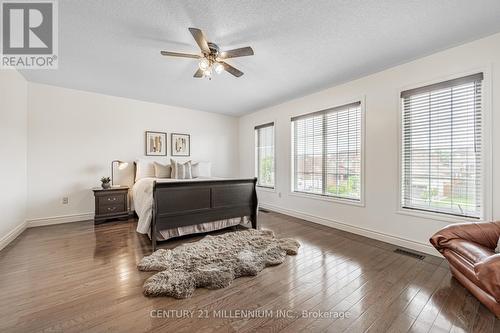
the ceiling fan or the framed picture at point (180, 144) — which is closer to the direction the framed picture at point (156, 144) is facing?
the ceiling fan

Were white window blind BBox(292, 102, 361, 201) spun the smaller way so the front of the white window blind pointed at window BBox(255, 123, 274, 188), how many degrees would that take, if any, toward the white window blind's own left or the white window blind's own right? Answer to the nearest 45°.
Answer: approximately 90° to the white window blind's own right

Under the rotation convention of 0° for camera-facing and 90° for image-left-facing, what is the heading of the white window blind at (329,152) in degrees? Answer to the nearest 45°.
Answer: approximately 45°

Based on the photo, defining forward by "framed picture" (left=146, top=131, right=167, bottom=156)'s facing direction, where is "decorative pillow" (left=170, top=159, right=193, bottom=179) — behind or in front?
in front

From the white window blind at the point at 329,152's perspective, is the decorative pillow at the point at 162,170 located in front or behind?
in front

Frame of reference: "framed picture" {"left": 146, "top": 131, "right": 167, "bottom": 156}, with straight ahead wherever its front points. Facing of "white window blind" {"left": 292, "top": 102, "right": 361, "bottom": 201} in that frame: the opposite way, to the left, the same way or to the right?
to the right

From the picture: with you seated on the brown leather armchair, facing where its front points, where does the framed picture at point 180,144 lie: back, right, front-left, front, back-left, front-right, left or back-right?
front-right

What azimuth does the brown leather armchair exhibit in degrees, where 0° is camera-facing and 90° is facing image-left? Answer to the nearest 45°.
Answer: approximately 45°

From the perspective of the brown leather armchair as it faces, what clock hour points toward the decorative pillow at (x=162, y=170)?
The decorative pillow is roughly at 1 o'clock from the brown leather armchair.

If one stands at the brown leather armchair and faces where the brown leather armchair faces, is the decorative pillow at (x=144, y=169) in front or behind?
in front

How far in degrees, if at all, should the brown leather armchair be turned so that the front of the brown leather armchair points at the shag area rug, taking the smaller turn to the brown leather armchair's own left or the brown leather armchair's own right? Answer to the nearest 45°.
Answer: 0° — it already faces it

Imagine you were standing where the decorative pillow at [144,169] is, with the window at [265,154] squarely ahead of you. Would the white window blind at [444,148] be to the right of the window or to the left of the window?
right

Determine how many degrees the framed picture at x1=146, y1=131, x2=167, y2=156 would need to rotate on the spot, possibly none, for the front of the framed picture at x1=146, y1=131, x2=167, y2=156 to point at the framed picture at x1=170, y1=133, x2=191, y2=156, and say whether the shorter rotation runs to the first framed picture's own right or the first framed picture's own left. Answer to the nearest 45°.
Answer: approximately 90° to the first framed picture's own left
